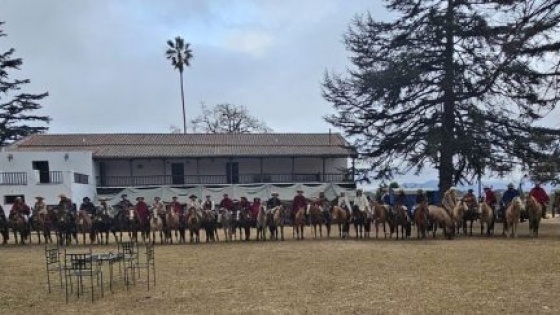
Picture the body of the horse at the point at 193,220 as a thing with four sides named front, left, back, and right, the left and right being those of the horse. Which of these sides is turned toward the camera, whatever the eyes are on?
front

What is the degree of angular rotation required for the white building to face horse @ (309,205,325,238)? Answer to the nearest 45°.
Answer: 0° — it already faces it

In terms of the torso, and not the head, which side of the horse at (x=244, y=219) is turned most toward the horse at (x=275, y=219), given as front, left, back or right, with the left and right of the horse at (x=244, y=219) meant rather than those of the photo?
left

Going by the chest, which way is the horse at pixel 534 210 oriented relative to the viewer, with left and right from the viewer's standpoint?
facing the viewer and to the left of the viewer

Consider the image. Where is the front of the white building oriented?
toward the camera

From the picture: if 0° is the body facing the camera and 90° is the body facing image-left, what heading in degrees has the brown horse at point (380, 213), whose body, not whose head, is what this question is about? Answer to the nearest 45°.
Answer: approximately 45°

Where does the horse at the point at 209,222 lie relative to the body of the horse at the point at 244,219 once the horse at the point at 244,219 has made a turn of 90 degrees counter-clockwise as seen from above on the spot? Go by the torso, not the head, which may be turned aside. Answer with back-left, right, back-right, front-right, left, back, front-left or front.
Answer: back

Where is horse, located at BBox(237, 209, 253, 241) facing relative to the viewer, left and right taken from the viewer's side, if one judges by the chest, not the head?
facing the viewer

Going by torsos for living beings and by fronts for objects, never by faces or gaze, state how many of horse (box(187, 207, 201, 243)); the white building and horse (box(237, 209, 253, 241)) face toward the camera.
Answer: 3
